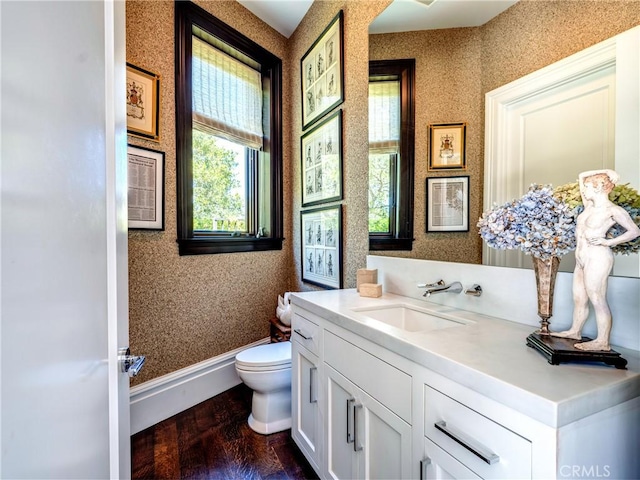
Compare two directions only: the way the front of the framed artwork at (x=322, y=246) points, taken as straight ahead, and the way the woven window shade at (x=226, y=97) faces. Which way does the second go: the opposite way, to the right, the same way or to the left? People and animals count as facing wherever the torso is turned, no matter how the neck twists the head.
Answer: to the left

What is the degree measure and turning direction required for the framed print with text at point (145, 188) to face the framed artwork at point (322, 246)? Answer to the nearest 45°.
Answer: approximately 45° to its left

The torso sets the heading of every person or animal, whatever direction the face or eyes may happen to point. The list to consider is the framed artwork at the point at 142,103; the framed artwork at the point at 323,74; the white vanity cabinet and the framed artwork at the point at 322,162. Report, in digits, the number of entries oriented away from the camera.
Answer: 0

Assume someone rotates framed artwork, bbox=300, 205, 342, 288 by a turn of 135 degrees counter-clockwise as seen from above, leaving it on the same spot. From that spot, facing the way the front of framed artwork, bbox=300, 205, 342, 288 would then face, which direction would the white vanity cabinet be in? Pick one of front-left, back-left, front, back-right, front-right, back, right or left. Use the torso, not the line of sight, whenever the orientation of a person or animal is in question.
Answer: right

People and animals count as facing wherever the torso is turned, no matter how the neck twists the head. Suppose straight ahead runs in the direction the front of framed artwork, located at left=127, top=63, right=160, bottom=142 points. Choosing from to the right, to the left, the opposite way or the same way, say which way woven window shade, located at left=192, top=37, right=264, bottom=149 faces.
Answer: the same way

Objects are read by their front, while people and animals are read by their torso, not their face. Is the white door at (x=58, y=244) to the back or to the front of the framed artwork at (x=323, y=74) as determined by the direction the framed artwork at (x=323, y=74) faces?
to the front

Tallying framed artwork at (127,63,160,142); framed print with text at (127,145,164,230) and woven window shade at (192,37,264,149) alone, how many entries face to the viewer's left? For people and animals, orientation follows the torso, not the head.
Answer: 0

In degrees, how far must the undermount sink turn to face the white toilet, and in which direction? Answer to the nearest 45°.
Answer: approximately 45° to its right

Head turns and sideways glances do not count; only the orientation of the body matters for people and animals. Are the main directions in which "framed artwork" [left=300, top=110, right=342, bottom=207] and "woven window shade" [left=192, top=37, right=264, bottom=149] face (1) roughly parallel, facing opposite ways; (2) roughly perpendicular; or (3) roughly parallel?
roughly perpendicular

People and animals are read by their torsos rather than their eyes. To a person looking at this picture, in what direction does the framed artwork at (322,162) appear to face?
facing the viewer and to the left of the viewer

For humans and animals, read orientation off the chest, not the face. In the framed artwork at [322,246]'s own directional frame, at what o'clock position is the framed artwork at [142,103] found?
the framed artwork at [142,103] is roughly at 1 o'clock from the framed artwork at [322,246].

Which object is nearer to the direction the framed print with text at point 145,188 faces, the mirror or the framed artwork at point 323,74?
the mirror

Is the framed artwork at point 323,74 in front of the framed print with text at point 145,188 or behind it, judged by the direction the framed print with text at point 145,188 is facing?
in front

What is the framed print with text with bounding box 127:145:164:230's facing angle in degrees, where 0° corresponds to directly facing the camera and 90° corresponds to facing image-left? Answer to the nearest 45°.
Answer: approximately 315°

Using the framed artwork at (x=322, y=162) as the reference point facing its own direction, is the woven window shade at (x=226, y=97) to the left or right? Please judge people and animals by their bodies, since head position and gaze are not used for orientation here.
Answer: on its right
